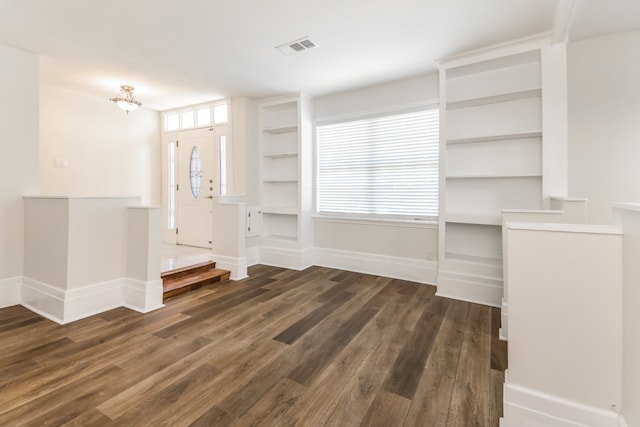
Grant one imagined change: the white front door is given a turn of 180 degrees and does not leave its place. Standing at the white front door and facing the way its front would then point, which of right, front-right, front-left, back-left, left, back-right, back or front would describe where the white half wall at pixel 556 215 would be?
right

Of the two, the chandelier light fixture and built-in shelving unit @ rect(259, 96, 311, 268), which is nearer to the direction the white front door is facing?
the chandelier light fixture

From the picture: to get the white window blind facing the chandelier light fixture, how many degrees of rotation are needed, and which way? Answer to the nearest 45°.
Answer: approximately 45° to its right

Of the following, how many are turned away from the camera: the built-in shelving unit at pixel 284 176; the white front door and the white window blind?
0

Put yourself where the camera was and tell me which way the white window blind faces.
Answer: facing the viewer and to the left of the viewer

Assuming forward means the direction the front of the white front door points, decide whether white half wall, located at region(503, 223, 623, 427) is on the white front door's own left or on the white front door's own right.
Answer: on the white front door's own left

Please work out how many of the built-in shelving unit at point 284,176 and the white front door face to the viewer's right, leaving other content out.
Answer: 0

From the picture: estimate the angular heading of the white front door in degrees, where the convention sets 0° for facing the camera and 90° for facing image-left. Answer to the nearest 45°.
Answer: approximately 45°

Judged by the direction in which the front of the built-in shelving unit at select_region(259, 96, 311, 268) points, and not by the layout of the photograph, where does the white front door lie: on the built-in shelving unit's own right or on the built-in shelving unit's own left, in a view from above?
on the built-in shelving unit's own right

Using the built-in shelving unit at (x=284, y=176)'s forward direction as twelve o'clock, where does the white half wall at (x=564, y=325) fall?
The white half wall is roughly at 10 o'clock from the built-in shelving unit.

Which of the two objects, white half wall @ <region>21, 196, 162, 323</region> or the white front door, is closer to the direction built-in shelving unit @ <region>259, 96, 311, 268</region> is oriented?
the white half wall

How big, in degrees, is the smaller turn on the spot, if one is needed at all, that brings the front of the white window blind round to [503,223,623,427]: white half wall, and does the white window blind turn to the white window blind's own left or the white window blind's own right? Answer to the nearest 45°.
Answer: approximately 45° to the white window blind's own left

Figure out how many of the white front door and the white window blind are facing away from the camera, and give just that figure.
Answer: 0

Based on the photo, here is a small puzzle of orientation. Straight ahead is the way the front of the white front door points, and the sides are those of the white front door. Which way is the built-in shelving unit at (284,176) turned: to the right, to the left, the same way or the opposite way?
the same way

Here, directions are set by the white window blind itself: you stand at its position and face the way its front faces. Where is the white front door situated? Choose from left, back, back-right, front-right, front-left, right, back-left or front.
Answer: front-right

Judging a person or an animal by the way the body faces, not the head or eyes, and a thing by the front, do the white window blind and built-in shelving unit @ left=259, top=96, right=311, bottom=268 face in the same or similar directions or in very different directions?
same or similar directions
